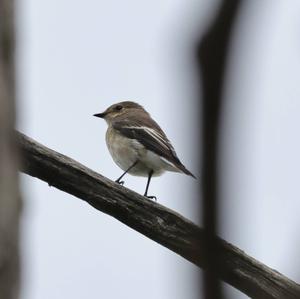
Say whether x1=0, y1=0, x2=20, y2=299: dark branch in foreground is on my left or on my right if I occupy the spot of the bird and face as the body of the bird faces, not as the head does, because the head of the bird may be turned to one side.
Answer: on my left

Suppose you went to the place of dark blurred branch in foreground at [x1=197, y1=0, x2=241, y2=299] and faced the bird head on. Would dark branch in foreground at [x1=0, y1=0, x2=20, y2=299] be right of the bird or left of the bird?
left

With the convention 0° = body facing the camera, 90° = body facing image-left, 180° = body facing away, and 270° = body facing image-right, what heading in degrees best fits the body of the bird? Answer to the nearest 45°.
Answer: approximately 90°
